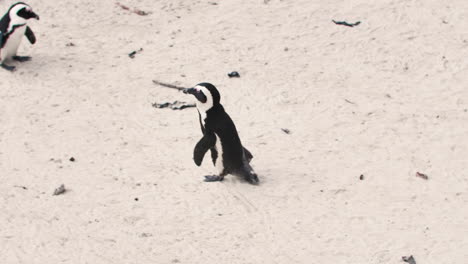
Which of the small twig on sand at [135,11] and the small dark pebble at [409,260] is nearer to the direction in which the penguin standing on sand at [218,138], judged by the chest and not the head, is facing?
the small twig on sand

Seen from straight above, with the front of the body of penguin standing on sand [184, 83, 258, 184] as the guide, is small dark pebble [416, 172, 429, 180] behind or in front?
behind

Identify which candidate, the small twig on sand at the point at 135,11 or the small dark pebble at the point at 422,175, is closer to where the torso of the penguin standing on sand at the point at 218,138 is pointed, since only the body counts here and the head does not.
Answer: the small twig on sand

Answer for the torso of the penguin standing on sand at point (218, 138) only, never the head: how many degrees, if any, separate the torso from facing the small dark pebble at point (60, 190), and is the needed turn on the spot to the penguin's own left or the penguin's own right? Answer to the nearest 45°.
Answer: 0° — it already faces it

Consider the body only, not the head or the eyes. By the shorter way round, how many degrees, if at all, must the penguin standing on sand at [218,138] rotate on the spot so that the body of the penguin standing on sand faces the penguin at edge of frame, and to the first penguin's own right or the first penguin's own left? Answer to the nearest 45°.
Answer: approximately 45° to the first penguin's own right

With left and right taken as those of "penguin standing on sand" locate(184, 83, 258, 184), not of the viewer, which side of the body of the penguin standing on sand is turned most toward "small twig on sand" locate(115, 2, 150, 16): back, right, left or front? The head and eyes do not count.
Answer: right

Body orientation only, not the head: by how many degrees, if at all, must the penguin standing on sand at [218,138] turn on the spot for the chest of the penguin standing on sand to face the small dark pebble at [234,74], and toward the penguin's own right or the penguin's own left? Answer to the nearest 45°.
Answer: approximately 90° to the penguin's own right

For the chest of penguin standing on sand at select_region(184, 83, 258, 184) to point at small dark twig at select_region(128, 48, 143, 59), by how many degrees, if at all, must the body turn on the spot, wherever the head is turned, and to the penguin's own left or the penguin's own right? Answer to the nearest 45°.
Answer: approximately 90° to the penguin's own right

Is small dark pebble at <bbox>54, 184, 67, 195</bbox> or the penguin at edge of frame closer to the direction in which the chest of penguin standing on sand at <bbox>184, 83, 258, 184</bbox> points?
the small dark pebble

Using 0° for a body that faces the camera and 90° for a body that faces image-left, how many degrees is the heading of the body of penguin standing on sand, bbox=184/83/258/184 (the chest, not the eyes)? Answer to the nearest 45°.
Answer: approximately 90°
